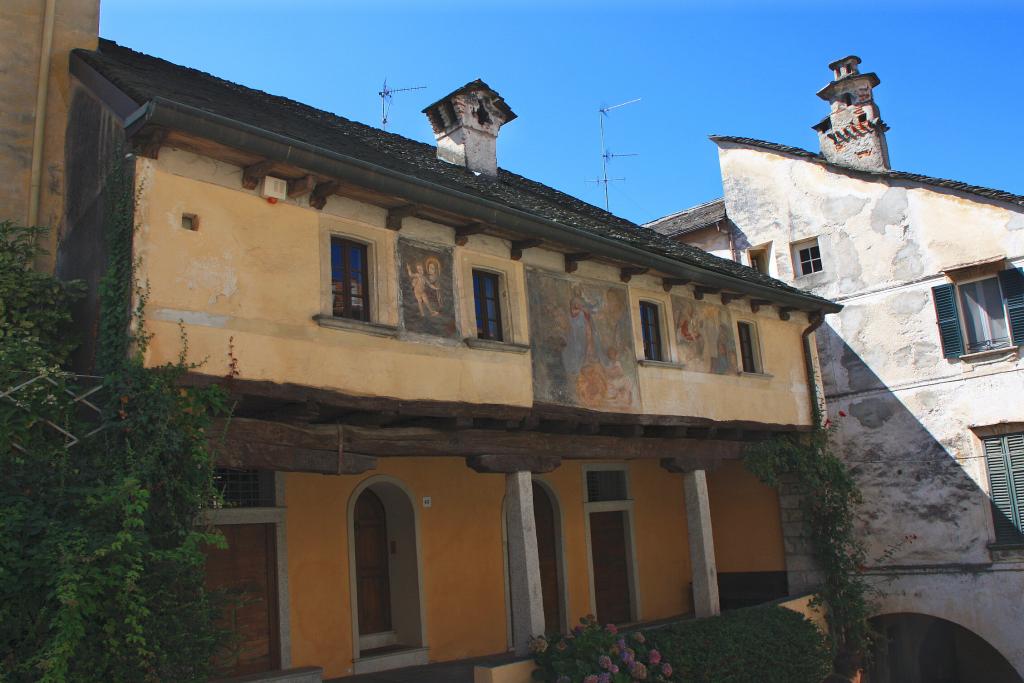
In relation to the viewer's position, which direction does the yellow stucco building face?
facing the viewer and to the right of the viewer

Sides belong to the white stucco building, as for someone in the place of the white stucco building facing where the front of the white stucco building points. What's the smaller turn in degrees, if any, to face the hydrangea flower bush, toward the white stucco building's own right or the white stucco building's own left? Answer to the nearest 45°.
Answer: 0° — it already faces it

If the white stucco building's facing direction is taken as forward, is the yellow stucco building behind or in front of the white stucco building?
in front

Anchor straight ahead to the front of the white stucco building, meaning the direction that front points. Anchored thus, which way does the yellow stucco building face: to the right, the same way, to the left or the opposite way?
to the left

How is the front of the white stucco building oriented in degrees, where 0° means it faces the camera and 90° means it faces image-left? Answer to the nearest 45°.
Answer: approximately 45°

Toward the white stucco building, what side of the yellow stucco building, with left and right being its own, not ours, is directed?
left

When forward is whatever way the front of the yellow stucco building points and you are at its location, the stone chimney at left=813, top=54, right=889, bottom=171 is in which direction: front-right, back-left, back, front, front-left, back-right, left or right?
left

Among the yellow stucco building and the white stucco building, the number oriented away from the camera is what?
0
